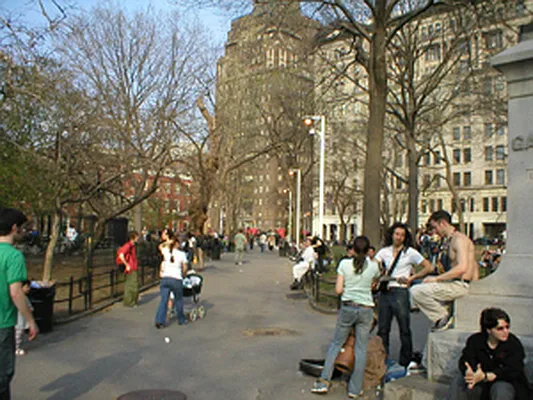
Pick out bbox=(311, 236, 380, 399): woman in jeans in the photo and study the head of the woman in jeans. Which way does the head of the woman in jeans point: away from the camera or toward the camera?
away from the camera

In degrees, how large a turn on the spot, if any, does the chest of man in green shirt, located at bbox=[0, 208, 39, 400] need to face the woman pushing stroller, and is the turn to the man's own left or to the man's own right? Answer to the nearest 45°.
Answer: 0° — they already face them

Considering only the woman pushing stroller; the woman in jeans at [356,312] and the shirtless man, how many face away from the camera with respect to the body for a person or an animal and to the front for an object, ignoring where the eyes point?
2

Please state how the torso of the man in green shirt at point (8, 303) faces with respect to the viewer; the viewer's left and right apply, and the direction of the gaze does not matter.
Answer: facing away from the viewer and to the right of the viewer

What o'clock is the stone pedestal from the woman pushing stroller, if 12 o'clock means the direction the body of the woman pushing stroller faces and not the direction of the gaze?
The stone pedestal is roughly at 5 o'clock from the woman pushing stroller.

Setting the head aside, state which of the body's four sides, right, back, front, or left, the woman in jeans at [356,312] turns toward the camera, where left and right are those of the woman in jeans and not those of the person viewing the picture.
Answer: back

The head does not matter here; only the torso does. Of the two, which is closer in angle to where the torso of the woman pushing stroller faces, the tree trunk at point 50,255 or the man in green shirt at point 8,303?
the tree trunk

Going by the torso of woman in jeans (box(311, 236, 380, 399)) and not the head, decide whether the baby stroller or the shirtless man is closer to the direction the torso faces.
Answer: the baby stroller

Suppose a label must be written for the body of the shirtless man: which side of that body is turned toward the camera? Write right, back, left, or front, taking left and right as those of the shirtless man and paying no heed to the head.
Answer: left

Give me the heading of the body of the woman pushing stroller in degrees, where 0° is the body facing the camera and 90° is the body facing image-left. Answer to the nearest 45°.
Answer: approximately 180°
